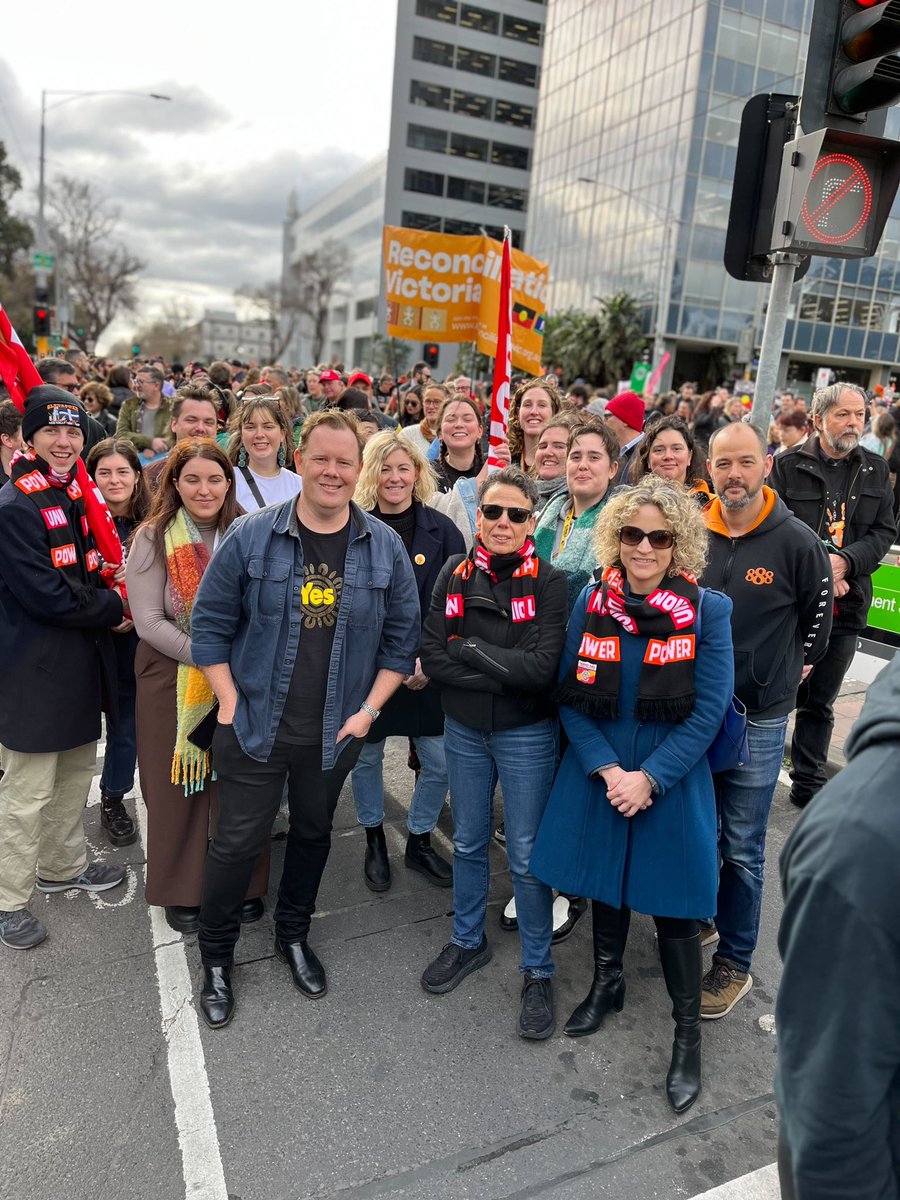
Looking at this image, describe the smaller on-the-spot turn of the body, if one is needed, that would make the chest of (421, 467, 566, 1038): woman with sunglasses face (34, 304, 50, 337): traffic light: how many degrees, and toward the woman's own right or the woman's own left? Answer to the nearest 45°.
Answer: approximately 135° to the woman's own right

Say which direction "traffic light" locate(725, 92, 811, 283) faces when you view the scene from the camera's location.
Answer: facing away from the viewer and to the left of the viewer

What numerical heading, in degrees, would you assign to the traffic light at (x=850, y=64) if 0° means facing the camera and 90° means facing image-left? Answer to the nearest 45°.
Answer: approximately 315°

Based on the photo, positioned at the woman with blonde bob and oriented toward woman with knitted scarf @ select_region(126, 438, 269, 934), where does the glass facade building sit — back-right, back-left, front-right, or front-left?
back-right

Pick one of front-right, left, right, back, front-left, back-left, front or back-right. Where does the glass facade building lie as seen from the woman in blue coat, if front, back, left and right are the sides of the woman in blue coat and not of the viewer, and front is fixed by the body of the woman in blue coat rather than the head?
back
